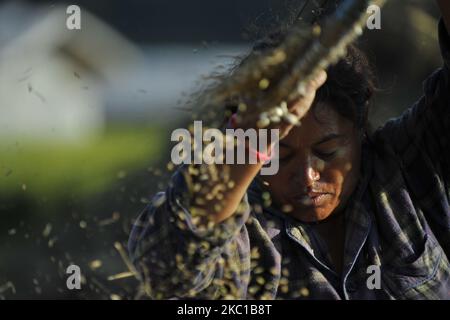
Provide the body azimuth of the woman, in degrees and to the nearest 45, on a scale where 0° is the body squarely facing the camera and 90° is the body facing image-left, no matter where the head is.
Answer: approximately 0°
